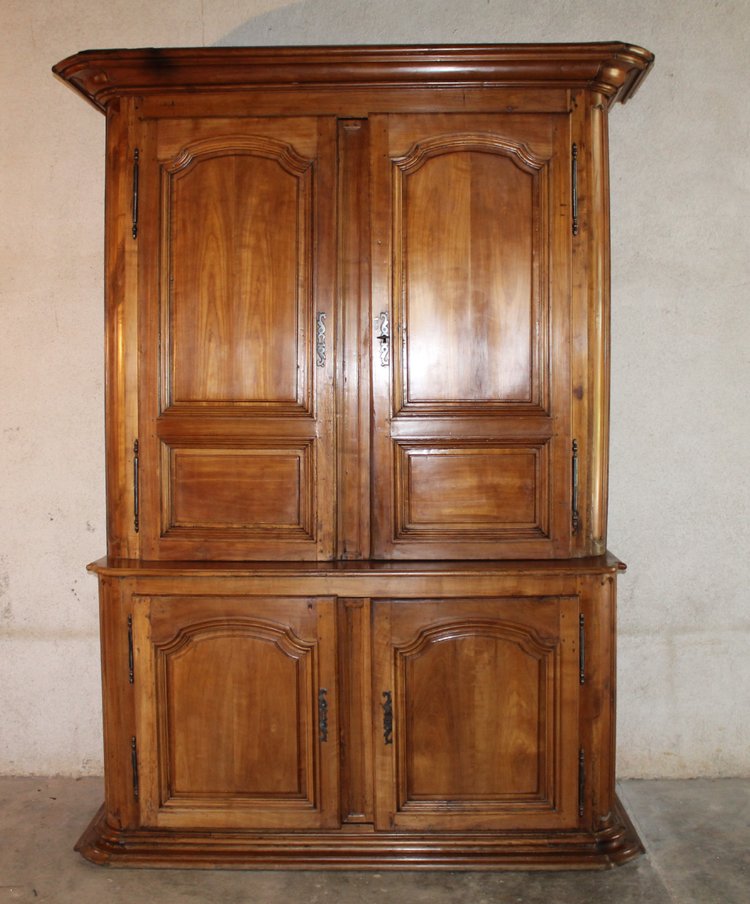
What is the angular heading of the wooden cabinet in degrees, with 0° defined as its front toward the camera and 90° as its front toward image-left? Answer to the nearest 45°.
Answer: approximately 0°
